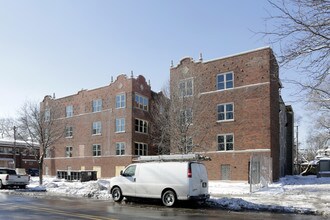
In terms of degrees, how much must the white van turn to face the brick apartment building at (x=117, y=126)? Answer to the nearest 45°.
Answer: approximately 45° to its right

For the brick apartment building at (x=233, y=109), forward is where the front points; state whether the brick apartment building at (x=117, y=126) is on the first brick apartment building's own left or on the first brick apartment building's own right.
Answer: on the first brick apartment building's own right

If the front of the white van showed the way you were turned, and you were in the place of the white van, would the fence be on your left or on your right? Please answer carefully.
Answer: on your right

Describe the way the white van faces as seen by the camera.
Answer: facing away from the viewer and to the left of the viewer

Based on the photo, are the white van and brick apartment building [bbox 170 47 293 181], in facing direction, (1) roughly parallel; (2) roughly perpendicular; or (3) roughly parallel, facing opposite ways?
roughly perpendicular

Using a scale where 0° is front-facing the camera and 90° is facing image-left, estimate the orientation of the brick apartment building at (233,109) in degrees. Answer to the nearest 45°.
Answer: approximately 45°

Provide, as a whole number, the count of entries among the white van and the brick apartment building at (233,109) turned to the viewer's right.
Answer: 0

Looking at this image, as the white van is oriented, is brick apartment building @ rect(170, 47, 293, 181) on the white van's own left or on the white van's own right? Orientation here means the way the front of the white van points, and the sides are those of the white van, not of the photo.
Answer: on the white van's own right

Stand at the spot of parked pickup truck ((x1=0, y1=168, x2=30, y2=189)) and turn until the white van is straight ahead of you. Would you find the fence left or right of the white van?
left

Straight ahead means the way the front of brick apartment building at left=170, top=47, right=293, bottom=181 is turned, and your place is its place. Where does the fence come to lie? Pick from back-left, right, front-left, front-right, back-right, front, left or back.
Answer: front-left
